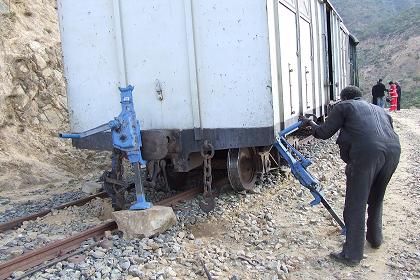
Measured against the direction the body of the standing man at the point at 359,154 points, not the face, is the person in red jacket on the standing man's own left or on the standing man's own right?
on the standing man's own right

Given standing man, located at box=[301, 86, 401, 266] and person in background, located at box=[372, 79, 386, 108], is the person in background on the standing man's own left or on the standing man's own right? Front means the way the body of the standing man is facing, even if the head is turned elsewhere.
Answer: on the standing man's own right

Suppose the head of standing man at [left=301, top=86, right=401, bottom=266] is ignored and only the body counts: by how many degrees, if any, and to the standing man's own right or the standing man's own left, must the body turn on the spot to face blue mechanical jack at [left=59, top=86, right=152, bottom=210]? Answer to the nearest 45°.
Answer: approximately 45° to the standing man's own left

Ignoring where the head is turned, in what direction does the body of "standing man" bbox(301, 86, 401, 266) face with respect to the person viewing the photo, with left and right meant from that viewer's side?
facing away from the viewer and to the left of the viewer

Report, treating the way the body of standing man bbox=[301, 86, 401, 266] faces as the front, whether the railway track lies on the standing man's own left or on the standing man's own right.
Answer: on the standing man's own left

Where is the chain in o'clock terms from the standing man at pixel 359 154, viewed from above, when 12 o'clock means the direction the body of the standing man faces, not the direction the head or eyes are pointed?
The chain is roughly at 11 o'clock from the standing man.
